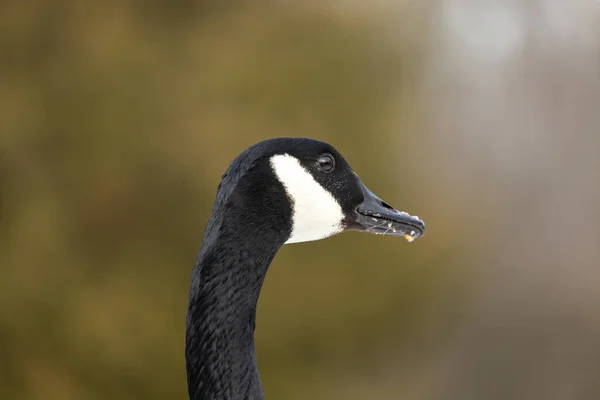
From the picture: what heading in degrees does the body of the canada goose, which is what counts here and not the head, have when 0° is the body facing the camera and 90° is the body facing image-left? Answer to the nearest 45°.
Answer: approximately 270°
